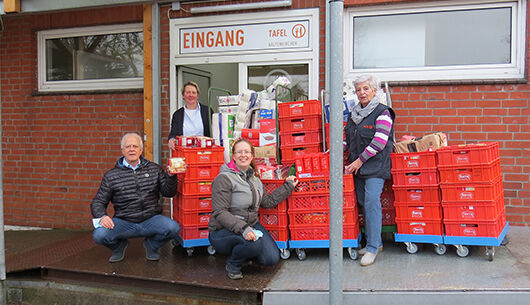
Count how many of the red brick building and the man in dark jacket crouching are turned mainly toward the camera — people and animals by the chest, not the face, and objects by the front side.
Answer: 2

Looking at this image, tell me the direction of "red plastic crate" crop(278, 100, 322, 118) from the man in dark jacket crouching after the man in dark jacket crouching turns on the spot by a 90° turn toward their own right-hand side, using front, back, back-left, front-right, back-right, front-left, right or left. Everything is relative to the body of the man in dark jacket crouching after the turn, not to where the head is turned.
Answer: back

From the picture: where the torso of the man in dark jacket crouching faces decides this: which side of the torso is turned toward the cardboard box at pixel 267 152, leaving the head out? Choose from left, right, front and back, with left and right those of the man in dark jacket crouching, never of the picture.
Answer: left

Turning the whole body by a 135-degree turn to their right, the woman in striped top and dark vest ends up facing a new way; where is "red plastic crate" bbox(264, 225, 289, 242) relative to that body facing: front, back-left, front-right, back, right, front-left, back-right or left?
left

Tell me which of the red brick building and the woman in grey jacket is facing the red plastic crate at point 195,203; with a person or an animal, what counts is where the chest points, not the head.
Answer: the red brick building

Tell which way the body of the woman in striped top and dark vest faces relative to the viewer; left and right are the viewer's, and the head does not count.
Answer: facing the viewer and to the left of the viewer

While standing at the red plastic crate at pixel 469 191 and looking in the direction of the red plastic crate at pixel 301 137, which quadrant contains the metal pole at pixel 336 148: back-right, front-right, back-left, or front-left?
front-left

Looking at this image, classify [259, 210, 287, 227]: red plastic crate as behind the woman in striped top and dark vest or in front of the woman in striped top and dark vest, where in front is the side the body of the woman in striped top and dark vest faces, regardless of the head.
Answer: in front

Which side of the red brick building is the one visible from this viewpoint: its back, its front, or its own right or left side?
front

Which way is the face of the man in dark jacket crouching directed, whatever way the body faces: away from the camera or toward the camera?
toward the camera

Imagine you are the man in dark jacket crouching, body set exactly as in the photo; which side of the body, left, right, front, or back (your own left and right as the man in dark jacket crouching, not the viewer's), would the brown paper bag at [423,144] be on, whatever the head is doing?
left

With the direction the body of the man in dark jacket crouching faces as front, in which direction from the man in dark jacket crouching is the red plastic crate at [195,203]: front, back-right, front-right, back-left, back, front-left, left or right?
left

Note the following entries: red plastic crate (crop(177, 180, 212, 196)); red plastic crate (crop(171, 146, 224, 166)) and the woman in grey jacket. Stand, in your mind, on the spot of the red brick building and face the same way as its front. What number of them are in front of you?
3

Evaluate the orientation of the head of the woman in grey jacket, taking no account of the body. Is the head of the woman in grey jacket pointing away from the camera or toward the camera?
toward the camera

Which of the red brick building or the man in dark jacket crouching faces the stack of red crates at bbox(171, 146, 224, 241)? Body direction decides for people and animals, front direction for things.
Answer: the red brick building
